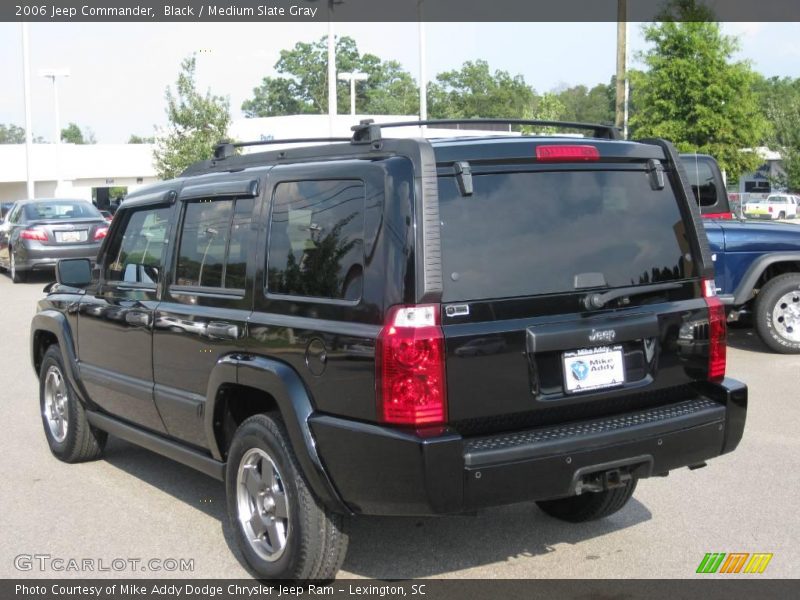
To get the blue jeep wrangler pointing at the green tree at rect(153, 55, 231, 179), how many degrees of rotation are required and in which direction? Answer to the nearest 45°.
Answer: approximately 135° to its left

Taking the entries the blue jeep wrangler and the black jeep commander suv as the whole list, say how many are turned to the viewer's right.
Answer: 1

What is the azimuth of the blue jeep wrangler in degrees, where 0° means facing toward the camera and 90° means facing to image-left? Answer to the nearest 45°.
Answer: approximately 270°

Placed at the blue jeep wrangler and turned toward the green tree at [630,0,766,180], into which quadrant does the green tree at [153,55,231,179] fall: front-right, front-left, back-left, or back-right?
front-left

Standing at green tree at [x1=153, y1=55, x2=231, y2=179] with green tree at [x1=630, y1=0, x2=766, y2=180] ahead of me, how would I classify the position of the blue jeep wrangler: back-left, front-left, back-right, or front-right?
front-right

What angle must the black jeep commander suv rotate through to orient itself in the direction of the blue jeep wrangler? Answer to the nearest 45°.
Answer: approximately 90° to its right

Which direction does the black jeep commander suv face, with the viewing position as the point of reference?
facing away from the viewer and to the left of the viewer

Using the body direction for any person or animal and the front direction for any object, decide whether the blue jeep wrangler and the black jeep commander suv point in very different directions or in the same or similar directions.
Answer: very different directions

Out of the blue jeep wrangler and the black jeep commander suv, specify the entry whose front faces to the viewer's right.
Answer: the blue jeep wrangler

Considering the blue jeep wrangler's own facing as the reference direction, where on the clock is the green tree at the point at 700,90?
The green tree is roughly at 9 o'clock from the blue jeep wrangler.

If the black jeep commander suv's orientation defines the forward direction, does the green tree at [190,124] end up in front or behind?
in front
